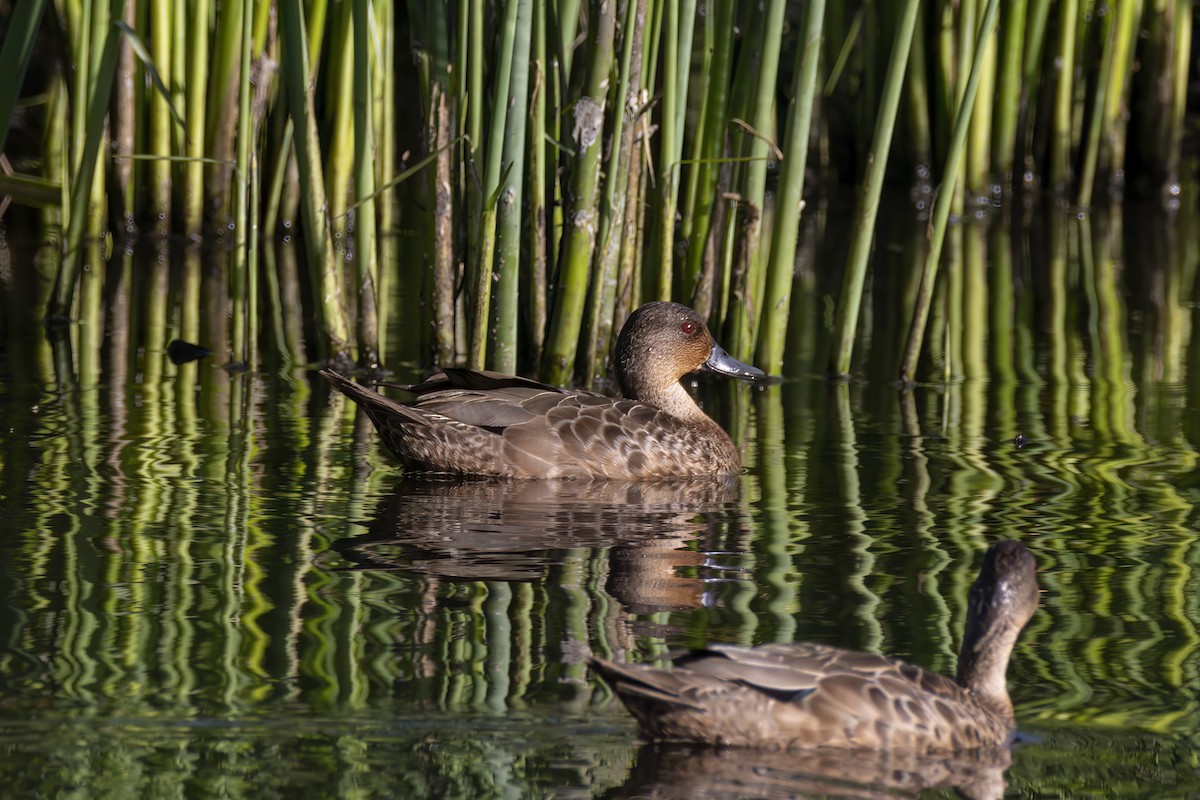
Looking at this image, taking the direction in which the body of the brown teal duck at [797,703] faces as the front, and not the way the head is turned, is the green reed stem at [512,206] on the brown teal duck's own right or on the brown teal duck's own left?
on the brown teal duck's own left

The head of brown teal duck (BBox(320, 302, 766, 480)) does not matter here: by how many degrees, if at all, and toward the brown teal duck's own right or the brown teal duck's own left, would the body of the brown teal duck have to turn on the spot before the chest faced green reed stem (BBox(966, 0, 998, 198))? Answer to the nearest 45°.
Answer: approximately 45° to the brown teal duck's own left

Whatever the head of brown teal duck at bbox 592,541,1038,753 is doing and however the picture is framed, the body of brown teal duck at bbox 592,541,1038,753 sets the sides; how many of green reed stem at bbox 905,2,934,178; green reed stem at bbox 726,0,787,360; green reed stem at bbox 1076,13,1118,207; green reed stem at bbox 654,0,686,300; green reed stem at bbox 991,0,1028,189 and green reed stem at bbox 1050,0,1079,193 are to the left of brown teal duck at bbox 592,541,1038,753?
6

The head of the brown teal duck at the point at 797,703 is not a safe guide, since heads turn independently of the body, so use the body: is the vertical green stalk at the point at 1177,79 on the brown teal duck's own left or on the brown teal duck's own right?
on the brown teal duck's own left

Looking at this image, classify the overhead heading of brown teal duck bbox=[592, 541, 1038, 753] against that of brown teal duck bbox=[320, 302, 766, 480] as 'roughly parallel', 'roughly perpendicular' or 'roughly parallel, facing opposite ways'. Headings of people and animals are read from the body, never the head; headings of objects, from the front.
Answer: roughly parallel

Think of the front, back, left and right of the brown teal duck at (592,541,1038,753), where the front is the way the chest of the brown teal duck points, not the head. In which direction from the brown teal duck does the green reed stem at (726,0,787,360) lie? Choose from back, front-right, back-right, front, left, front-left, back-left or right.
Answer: left

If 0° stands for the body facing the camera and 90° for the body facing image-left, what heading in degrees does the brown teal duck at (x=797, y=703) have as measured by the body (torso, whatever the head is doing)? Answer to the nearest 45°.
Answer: approximately 270°

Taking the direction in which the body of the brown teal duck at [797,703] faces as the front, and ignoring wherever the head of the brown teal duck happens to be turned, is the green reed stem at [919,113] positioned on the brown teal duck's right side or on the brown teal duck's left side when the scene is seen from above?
on the brown teal duck's left side

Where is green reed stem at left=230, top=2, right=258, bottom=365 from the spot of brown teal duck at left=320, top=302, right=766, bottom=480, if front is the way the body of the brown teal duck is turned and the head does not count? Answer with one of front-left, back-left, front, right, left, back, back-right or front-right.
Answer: back-left

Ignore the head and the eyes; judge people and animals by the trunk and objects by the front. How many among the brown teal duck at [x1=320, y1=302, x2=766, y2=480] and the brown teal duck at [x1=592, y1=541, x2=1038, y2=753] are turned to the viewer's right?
2

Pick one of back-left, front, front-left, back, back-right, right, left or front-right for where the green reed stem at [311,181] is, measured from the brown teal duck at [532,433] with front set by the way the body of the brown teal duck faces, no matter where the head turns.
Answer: back-left

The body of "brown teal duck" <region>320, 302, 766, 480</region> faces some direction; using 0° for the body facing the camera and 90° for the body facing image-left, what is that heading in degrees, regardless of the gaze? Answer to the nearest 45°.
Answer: approximately 270°
